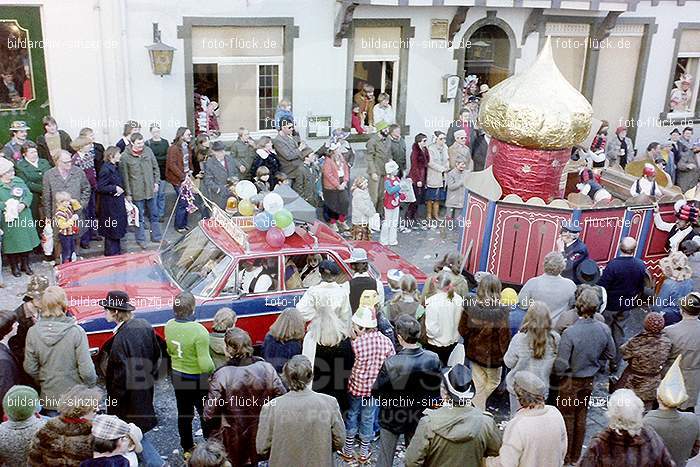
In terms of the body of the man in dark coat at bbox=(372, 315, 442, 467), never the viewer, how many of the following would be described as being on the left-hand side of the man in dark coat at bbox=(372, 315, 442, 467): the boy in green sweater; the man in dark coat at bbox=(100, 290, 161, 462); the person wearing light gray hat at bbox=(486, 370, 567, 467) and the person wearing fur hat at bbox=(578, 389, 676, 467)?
2

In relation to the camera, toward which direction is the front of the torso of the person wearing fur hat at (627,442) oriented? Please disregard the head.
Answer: away from the camera

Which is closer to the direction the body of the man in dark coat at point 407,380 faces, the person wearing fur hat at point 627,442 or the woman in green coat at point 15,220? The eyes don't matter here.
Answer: the woman in green coat

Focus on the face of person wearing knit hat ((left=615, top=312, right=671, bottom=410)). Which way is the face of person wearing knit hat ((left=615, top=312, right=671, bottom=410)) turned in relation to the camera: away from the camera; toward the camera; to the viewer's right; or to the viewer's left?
away from the camera

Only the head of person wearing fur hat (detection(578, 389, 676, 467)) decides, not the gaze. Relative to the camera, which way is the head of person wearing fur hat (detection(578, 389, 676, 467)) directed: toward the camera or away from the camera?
away from the camera

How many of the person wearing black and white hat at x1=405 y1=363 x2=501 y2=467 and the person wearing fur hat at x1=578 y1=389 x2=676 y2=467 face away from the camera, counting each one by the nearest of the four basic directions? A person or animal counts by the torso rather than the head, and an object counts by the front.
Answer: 2

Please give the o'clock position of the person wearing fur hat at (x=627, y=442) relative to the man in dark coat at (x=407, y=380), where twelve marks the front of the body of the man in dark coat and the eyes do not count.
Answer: The person wearing fur hat is roughly at 4 o'clock from the man in dark coat.

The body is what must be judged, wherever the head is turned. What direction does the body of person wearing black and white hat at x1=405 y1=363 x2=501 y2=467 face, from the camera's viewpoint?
away from the camera

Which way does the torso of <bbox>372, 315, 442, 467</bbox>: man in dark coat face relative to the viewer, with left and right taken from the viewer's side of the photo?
facing away from the viewer
